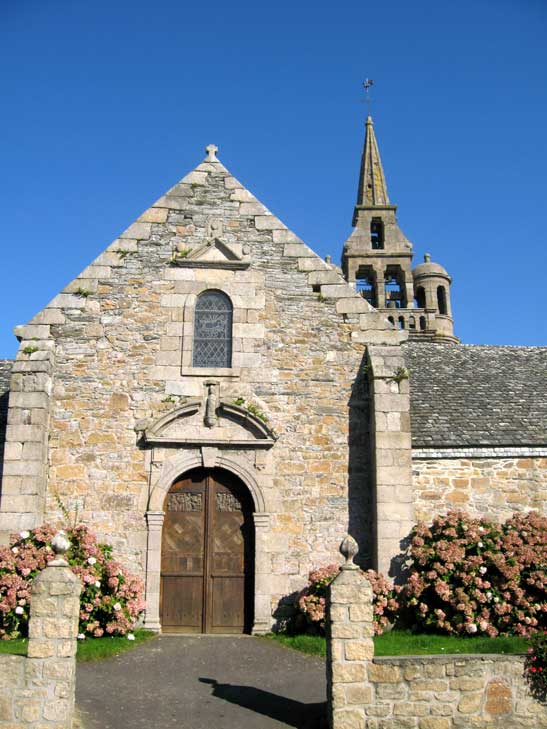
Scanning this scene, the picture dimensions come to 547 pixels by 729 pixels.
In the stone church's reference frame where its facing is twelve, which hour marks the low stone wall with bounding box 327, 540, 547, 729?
The low stone wall is roughly at 11 o'clock from the stone church.

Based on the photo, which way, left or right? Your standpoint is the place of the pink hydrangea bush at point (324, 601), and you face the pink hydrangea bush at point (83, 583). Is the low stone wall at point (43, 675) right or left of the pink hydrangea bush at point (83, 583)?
left

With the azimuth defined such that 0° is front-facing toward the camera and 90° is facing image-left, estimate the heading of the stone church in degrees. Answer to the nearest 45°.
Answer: approximately 0°

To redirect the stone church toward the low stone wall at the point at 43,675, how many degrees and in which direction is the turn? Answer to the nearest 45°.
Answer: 0° — it already faces it

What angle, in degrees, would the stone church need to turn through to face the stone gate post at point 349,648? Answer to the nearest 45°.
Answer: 0° — it already faces it
